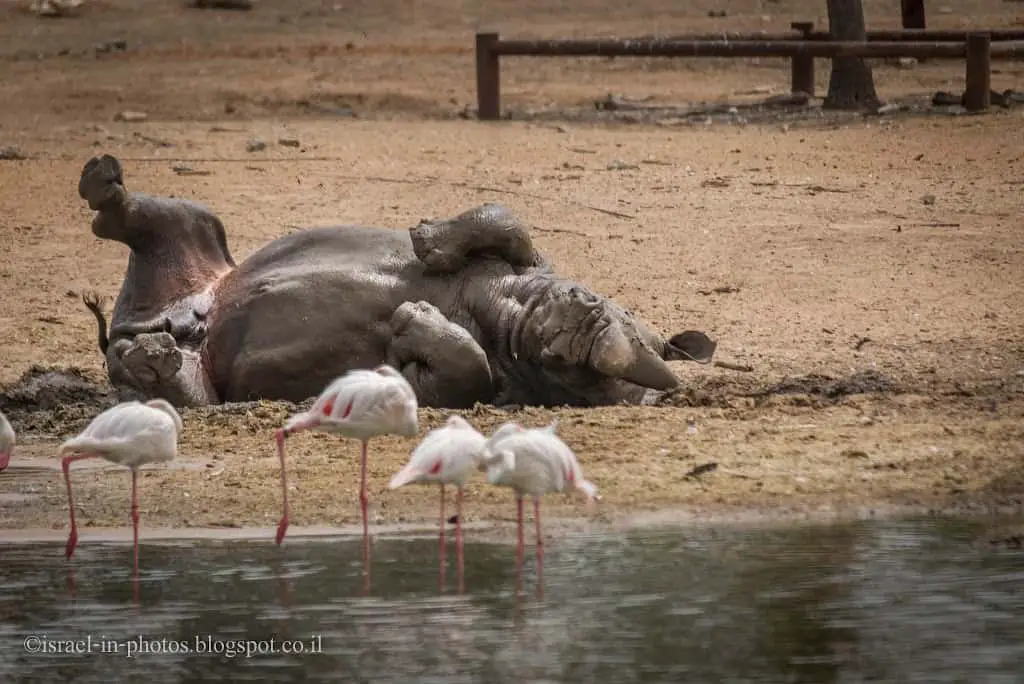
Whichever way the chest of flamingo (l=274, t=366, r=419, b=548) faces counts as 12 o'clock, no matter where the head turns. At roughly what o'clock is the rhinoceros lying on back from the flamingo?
The rhinoceros lying on back is roughly at 9 o'clock from the flamingo.

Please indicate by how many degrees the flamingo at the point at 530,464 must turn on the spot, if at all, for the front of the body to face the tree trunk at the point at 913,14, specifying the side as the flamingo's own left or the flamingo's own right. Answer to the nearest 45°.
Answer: approximately 90° to the flamingo's own right

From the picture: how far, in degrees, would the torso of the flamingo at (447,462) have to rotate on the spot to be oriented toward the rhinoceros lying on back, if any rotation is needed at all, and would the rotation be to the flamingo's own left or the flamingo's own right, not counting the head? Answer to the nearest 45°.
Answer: approximately 90° to the flamingo's own left

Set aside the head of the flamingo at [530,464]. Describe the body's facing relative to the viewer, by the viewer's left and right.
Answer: facing to the left of the viewer

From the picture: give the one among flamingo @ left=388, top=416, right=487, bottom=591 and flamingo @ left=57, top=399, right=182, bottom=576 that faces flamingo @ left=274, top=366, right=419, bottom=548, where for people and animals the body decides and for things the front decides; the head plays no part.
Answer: flamingo @ left=57, top=399, right=182, bottom=576

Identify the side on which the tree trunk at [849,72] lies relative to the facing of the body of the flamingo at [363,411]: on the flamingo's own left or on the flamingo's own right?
on the flamingo's own left

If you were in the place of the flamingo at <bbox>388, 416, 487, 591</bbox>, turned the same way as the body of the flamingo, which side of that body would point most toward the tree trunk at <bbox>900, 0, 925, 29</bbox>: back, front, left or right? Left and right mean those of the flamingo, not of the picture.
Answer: left

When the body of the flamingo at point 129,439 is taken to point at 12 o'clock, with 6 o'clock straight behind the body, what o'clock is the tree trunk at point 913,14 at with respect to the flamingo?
The tree trunk is roughly at 10 o'clock from the flamingo.

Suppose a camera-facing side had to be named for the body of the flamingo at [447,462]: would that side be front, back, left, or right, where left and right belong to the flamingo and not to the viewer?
right

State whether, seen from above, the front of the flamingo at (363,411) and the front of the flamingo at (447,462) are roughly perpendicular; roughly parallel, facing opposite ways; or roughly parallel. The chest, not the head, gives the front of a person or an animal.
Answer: roughly parallel

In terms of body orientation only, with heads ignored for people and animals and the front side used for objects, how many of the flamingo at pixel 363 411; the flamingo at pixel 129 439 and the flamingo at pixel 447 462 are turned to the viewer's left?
0

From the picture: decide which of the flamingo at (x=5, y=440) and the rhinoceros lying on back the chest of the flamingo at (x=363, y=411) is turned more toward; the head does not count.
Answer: the rhinoceros lying on back

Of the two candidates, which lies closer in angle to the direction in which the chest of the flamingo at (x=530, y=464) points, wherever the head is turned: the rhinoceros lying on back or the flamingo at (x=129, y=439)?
the flamingo

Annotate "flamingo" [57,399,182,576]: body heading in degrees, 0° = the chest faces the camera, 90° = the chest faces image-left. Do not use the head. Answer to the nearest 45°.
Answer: approximately 270°

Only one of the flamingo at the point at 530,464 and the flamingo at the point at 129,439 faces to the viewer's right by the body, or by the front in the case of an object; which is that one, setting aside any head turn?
the flamingo at the point at 129,439

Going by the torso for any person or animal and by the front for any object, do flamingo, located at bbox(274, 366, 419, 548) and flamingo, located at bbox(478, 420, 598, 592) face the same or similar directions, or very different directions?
very different directions

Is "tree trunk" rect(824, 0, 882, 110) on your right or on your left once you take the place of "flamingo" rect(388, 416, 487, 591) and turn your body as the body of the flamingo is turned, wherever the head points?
on your left

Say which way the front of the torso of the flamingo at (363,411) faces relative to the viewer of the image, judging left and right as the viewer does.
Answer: facing to the right of the viewer
